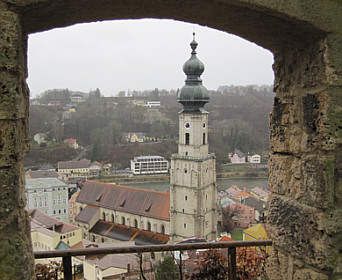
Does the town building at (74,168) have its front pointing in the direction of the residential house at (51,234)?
yes

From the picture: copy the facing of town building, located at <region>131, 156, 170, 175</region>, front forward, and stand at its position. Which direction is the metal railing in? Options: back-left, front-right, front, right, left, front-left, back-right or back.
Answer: front

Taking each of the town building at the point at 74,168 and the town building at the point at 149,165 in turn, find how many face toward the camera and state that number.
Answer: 2

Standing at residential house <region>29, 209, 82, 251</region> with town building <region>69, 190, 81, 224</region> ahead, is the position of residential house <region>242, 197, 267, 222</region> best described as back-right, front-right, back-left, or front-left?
front-right

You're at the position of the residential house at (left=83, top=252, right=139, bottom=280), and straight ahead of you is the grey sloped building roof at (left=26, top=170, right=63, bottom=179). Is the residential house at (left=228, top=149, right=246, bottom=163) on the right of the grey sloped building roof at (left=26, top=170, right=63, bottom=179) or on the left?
right

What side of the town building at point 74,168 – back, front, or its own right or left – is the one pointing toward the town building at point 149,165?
left

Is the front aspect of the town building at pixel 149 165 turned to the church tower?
yes

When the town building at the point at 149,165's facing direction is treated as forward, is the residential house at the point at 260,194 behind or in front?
in front

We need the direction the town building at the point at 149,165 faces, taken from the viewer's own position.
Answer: facing the viewer

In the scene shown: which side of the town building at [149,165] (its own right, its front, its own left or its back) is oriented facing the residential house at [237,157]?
left

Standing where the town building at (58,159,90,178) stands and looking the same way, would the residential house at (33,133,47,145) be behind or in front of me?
behind

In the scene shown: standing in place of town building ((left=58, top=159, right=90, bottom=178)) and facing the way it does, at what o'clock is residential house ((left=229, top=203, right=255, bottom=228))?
The residential house is roughly at 11 o'clock from the town building.

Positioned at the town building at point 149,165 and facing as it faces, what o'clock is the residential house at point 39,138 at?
The residential house is roughly at 4 o'clock from the town building.

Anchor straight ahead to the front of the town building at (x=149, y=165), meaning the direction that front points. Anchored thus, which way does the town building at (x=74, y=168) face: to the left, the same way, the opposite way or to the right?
the same way

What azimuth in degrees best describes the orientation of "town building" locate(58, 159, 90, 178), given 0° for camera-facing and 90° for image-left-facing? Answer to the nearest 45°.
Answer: approximately 0°

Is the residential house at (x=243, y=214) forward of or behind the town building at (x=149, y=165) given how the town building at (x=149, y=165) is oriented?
forward

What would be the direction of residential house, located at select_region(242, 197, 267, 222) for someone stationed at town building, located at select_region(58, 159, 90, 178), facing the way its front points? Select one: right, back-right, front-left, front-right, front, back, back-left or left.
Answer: front-left
